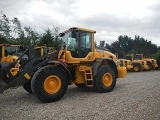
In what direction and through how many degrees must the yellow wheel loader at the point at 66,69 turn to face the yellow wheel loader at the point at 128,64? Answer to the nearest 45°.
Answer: approximately 180°

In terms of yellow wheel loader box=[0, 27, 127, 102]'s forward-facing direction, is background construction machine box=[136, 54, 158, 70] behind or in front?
behind

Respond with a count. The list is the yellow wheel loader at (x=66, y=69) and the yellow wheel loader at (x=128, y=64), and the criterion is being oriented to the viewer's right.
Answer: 0

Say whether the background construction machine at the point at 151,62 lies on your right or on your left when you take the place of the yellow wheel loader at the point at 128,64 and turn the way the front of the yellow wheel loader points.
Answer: on your right

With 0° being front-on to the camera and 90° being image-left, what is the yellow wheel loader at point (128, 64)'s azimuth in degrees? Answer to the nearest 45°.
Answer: approximately 135°

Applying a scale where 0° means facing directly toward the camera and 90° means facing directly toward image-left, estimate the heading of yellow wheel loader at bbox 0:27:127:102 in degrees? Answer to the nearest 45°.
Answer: approximately 45°

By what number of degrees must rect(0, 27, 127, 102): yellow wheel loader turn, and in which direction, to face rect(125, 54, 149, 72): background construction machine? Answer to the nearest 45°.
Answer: approximately 180°
